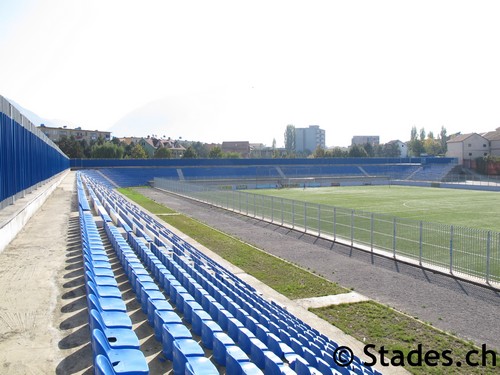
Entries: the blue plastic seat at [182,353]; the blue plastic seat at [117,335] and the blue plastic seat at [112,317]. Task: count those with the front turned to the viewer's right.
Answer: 3

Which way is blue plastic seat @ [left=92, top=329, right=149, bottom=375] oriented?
to the viewer's right

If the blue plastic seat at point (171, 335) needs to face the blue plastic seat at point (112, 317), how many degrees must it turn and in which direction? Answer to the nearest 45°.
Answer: approximately 180°

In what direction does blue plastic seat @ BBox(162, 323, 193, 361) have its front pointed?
to the viewer's right

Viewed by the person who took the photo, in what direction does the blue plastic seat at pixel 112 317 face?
facing to the right of the viewer

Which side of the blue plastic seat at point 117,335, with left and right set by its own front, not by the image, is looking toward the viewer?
right

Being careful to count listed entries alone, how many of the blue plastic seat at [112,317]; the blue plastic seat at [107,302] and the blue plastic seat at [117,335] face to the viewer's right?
3

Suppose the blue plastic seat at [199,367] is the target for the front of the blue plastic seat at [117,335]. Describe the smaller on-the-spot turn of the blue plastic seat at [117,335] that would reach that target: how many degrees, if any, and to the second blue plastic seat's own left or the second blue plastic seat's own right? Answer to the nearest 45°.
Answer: approximately 45° to the second blue plastic seat's own right

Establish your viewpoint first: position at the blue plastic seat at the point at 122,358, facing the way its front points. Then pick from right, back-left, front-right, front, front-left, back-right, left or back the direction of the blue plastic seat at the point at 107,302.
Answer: left

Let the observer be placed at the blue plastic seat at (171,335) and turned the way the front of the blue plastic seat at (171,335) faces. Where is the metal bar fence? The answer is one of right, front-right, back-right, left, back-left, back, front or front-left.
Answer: front-left

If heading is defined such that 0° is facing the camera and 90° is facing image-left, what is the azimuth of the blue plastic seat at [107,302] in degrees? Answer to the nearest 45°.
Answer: approximately 270°

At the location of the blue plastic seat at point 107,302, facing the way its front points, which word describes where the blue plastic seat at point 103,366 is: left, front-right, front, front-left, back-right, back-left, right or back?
right

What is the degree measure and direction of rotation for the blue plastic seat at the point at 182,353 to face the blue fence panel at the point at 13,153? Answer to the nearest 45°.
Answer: approximately 135° to its left

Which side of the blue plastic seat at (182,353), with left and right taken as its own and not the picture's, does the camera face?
right
